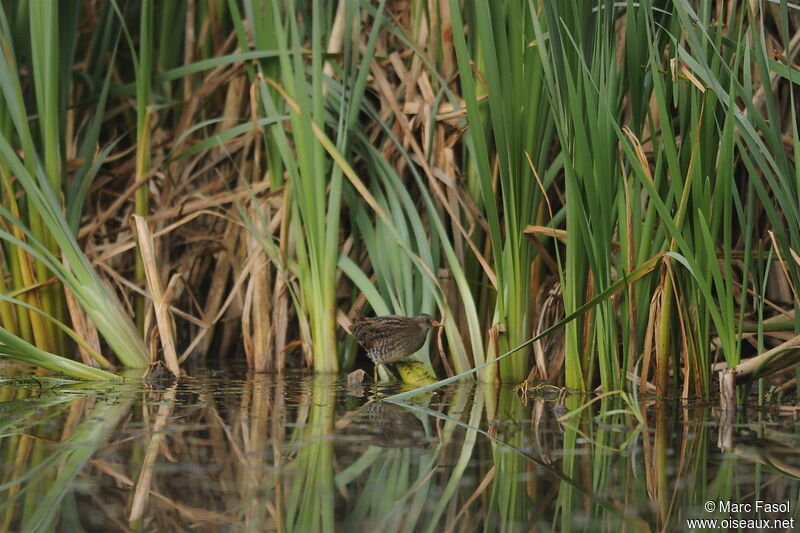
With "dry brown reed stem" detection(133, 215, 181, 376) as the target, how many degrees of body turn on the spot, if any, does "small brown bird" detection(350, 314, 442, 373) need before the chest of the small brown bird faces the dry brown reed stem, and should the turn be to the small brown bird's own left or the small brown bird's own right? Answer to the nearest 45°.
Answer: approximately 180°

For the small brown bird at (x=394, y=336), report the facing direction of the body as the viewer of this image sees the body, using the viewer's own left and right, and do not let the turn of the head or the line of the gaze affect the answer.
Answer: facing to the right of the viewer
